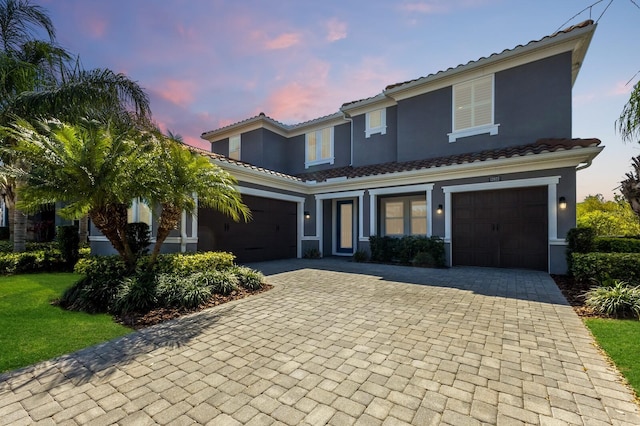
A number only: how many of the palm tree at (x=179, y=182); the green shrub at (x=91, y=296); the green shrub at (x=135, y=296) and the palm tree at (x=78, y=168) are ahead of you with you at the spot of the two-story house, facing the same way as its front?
4

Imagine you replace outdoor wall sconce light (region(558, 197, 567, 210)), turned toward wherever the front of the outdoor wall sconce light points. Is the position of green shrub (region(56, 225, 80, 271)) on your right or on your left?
on your right

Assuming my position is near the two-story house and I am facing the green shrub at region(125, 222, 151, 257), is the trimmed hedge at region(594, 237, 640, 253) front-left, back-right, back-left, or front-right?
back-left

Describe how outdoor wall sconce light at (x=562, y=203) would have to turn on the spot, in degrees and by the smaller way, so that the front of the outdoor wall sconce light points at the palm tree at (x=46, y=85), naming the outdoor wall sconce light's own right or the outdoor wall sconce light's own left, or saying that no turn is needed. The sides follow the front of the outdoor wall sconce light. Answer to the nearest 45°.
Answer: approximately 45° to the outdoor wall sconce light's own right

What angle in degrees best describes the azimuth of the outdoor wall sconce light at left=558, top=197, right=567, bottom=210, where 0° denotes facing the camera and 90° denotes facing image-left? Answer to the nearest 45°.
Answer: approximately 0°

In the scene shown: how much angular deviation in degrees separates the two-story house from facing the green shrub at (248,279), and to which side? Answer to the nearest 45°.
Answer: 0° — it already faces it

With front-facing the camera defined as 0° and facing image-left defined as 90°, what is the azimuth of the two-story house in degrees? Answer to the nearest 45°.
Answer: approximately 45°

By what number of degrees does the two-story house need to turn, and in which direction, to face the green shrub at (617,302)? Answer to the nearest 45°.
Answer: approximately 45° to its left
